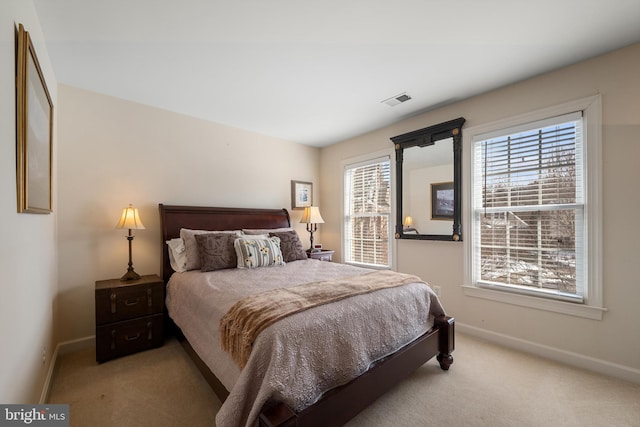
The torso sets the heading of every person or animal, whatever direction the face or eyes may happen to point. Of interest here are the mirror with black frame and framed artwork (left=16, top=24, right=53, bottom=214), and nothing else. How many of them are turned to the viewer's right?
1

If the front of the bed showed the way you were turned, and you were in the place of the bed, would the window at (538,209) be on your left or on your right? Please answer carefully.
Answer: on your left

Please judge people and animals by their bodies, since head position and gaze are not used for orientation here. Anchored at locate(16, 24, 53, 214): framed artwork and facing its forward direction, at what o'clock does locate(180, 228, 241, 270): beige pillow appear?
The beige pillow is roughly at 11 o'clock from the framed artwork.

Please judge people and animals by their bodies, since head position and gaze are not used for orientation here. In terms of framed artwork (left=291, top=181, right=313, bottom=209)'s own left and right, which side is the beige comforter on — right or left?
on its right

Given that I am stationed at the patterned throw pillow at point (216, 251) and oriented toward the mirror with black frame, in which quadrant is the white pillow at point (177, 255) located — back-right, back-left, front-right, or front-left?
back-left

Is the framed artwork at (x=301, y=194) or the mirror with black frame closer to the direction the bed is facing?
the mirror with black frame

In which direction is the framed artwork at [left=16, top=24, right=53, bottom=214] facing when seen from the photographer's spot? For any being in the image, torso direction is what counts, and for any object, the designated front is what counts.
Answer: facing to the right of the viewer

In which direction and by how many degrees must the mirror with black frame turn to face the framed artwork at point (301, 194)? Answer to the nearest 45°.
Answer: approximately 45° to its right

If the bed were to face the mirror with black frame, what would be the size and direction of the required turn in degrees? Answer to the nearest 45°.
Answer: approximately 90° to its left

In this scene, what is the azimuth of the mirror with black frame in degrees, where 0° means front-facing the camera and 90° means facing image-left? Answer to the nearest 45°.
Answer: approximately 45°

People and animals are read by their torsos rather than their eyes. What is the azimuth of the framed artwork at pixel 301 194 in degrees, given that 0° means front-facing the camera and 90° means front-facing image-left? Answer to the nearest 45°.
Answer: approximately 315°

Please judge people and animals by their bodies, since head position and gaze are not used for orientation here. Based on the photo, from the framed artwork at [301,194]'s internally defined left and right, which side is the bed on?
on its right

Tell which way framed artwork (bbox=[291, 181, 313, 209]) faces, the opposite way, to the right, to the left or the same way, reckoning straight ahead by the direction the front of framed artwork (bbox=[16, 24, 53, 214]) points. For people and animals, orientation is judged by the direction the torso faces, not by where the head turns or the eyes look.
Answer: to the right

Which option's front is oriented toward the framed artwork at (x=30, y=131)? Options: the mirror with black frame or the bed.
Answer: the mirror with black frame
